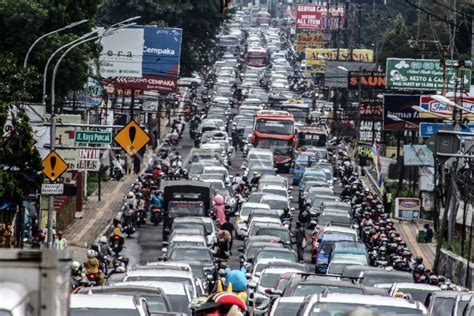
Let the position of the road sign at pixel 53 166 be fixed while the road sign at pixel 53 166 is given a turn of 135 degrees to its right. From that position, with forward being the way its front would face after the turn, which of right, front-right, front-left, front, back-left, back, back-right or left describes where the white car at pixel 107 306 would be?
back-left

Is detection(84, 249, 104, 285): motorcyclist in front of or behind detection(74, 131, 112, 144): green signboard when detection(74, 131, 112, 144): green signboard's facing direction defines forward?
in front

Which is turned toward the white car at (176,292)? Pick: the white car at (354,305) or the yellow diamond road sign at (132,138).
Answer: the yellow diamond road sign

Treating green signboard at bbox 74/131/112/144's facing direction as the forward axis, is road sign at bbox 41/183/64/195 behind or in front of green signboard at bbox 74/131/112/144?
in front

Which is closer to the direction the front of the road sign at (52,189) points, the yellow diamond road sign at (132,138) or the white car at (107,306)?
the white car

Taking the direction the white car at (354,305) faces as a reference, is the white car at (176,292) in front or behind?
behind

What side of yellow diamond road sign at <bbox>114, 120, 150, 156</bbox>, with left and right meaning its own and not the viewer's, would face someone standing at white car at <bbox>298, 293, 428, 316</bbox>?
front

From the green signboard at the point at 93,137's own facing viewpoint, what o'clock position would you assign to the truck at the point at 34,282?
The truck is roughly at 12 o'clock from the green signboard.
